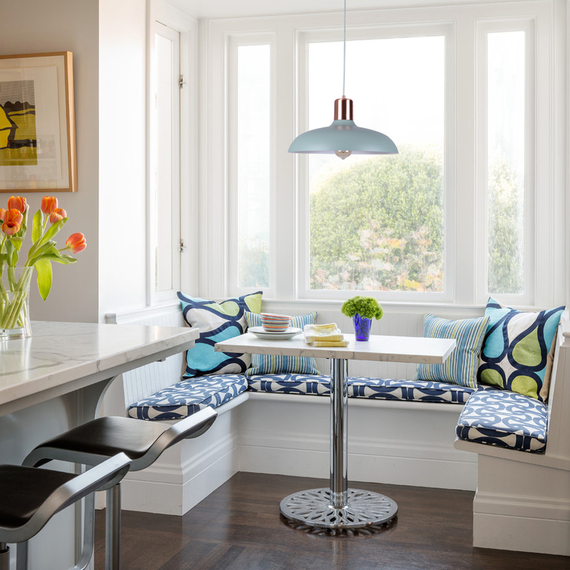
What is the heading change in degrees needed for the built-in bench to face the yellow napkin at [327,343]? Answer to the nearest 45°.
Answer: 0° — it already faces it

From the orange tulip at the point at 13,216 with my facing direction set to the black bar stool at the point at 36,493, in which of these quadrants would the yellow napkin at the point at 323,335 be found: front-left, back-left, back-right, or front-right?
back-left

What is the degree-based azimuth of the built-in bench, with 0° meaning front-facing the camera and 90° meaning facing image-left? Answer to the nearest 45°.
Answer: approximately 0°
